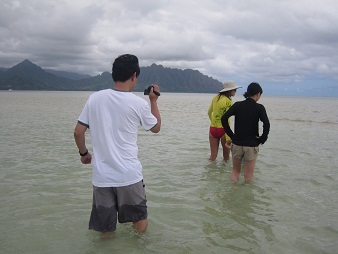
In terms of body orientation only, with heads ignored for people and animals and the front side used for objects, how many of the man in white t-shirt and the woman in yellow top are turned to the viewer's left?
0

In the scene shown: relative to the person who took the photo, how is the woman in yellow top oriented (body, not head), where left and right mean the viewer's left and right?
facing away from the viewer and to the right of the viewer

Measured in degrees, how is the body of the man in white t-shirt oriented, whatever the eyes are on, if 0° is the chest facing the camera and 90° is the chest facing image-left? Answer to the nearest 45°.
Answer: approximately 225°

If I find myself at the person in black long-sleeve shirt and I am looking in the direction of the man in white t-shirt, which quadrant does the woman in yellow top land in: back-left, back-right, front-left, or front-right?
back-right

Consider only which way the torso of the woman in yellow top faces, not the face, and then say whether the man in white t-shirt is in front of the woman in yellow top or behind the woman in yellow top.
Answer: behind

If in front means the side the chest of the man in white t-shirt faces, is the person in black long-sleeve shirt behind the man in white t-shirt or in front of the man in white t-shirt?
in front

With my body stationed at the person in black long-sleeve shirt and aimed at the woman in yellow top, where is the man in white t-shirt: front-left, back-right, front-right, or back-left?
back-left

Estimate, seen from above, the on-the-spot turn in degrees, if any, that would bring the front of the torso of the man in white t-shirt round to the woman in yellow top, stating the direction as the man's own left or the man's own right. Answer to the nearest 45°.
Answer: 0° — they already face them
